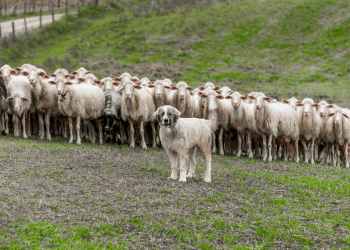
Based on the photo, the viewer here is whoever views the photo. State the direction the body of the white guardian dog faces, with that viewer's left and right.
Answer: facing the viewer and to the left of the viewer

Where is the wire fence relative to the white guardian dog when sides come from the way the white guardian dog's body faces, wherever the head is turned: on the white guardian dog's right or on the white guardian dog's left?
on the white guardian dog's right
